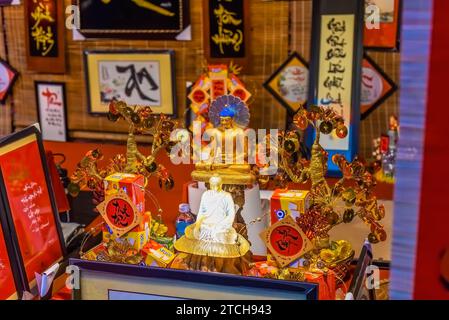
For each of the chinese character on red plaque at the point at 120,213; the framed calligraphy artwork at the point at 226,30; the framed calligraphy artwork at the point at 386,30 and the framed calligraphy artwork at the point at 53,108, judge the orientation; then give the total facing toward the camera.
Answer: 4

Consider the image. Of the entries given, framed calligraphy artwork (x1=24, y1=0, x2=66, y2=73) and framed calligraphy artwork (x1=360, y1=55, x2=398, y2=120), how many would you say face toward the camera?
2

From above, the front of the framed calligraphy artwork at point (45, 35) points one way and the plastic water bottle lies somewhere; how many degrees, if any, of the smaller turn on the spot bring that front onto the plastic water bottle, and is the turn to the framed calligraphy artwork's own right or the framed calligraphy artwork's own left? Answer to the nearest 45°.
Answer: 0° — it already faces it

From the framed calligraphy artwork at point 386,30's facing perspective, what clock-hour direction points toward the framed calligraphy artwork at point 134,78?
the framed calligraphy artwork at point 134,78 is roughly at 3 o'clock from the framed calligraphy artwork at point 386,30.

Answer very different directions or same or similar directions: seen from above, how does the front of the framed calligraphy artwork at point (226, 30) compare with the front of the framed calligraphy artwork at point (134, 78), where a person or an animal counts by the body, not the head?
same or similar directions

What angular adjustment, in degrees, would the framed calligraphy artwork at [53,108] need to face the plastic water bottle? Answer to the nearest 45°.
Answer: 0° — it already faces it

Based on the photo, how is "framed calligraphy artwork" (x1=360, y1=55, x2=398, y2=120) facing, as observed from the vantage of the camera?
facing the viewer

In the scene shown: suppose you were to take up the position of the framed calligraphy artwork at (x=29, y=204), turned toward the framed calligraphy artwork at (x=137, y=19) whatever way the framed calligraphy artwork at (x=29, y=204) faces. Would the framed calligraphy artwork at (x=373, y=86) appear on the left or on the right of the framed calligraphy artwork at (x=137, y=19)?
right

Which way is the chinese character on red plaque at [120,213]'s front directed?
toward the camera

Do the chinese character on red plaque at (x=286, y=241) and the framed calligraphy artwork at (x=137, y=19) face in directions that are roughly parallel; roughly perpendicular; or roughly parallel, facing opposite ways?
roughly parallel

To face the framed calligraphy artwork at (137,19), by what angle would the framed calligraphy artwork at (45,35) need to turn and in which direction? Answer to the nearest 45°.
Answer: approximately 45° to its left

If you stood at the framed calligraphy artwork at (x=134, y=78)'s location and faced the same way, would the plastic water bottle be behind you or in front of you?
in front

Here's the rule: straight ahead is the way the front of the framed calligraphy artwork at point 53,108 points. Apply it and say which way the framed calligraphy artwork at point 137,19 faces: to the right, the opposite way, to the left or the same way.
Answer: the same way

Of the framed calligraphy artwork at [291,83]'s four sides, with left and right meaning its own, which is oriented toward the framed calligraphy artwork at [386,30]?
left

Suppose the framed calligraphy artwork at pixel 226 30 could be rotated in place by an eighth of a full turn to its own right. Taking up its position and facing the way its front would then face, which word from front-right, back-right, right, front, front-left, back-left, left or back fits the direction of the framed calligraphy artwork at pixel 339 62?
left

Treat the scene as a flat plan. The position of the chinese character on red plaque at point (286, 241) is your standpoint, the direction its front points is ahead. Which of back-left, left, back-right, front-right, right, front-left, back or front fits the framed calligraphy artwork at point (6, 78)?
back-right

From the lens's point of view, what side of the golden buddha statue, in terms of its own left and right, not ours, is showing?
front

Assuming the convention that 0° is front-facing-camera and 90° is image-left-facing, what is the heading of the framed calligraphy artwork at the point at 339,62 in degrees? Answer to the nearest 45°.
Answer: approximately 0°
